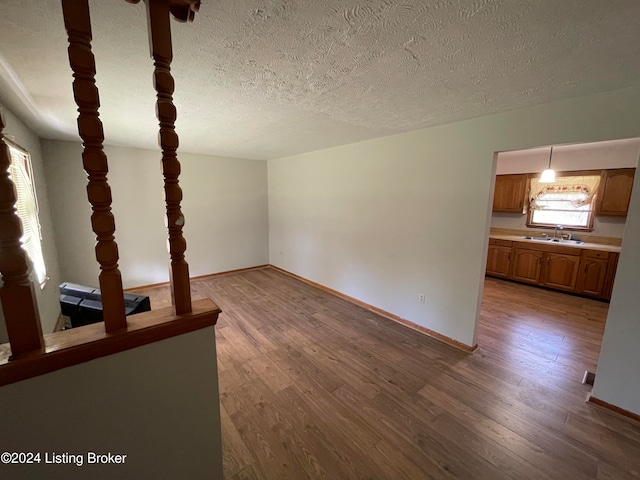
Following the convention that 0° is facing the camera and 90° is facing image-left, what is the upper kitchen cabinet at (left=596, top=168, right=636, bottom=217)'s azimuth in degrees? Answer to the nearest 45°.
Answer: approximately 0°

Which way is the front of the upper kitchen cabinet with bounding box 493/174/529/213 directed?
toward the camera

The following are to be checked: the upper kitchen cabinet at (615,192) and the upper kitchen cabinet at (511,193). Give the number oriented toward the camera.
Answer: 2
